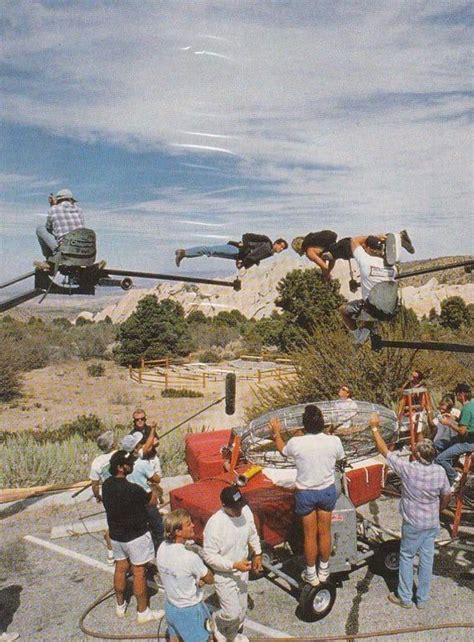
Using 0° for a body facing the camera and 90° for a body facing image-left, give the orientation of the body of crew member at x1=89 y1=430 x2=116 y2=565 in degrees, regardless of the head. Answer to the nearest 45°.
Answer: approximately 225°

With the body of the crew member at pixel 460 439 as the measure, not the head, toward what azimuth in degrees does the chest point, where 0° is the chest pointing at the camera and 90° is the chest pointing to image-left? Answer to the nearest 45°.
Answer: approximately 90°

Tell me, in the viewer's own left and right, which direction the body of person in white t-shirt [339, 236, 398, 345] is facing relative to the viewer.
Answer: facing away from the viewer and to the left of the viewer

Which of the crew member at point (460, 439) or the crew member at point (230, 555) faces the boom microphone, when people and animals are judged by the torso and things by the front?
the crew member at point (460, 439)

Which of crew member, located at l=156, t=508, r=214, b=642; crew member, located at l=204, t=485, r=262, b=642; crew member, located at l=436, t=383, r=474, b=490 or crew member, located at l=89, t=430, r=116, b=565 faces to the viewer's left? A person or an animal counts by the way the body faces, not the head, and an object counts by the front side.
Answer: crew member, located at l=436, t=383, r=474, b=490

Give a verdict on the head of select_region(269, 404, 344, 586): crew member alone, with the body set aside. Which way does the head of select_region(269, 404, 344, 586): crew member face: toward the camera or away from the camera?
away from the camera

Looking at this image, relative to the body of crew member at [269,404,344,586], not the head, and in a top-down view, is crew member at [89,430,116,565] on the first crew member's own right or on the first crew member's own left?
on the first crew member's own left

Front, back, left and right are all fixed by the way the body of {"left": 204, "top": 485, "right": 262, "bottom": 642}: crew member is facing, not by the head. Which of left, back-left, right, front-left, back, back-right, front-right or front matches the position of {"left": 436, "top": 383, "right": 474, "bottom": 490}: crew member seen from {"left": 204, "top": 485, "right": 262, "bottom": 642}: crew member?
left

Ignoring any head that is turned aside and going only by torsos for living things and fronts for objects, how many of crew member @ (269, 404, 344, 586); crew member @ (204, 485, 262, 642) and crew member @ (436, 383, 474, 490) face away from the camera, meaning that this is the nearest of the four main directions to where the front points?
1

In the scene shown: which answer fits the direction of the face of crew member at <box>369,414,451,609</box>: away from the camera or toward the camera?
away from the camera

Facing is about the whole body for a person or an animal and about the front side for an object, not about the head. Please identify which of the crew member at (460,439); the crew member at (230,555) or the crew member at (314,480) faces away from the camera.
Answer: the crew member at (314,480)

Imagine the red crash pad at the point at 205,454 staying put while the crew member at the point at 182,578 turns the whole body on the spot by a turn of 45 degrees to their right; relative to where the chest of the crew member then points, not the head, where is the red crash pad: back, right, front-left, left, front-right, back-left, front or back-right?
left

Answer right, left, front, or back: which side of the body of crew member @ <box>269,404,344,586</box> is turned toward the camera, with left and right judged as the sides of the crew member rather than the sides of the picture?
back
